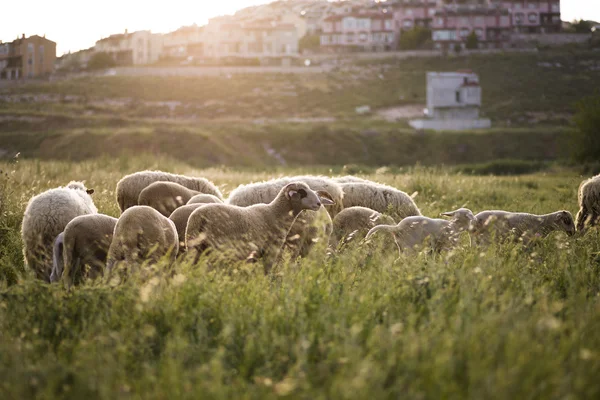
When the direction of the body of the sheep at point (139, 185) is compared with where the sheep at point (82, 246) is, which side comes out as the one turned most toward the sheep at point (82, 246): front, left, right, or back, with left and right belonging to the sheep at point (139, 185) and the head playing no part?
right

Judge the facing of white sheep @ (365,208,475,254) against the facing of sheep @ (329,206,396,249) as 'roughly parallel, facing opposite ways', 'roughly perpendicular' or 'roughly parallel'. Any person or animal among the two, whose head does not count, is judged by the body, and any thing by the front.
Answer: roughly parallel

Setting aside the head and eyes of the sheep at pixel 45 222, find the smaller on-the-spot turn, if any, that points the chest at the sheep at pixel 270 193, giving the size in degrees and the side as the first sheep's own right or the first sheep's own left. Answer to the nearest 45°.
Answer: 0° — it already faces it

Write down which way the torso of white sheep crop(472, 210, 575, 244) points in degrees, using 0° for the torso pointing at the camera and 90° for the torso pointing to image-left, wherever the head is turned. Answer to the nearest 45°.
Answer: approximately 270°

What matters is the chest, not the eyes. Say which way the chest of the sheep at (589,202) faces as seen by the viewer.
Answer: to the viewer's right

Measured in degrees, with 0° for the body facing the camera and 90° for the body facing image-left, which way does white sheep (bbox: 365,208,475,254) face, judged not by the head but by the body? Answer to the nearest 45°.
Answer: approximately 270°

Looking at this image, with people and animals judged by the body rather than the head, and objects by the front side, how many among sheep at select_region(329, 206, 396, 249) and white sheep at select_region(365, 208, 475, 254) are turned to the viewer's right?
2

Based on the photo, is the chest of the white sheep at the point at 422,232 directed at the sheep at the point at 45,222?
no

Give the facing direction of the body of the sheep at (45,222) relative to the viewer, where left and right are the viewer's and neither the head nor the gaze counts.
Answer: facing away from the viewer and to the right of the viewer

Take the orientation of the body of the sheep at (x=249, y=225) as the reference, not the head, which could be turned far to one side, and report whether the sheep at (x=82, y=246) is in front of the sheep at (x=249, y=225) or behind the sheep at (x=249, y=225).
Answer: behind

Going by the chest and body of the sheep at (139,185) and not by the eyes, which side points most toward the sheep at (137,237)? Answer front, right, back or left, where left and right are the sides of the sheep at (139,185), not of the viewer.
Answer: right

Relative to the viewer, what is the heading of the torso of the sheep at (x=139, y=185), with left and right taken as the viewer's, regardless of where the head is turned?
facing to the right of the viewer

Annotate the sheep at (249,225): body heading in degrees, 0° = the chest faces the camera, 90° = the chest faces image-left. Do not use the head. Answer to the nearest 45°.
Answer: approximately 270°
